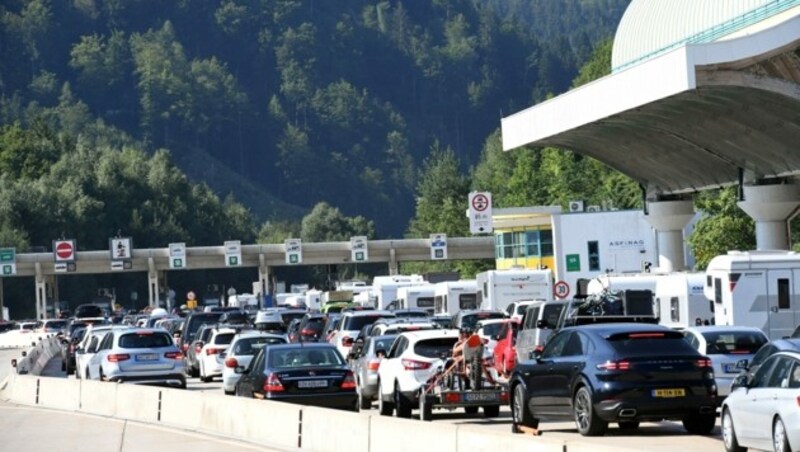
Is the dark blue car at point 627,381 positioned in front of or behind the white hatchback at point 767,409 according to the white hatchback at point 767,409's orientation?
in front

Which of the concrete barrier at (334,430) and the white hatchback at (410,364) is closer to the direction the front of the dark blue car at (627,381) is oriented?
the white hatchback

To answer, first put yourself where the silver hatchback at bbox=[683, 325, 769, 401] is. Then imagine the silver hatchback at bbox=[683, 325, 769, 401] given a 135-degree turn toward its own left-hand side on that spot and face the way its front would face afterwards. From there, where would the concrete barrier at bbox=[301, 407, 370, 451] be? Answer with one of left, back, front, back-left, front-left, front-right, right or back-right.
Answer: front-right

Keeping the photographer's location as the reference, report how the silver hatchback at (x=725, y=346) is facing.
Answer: facing away from the viewer and to the left of the viewer

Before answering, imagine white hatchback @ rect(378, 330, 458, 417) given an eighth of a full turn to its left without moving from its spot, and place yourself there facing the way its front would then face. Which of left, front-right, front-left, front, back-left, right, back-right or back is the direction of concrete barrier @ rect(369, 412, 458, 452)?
left

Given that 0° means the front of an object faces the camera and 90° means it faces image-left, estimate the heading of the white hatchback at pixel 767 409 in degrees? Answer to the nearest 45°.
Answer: approximately 135°

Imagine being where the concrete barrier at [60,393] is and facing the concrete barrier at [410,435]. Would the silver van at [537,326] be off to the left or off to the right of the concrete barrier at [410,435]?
left

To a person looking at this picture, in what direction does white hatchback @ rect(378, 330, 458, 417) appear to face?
facing away from the viewer and to the left of the viewer

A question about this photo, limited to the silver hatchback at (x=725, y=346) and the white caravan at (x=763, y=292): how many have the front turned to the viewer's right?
0
